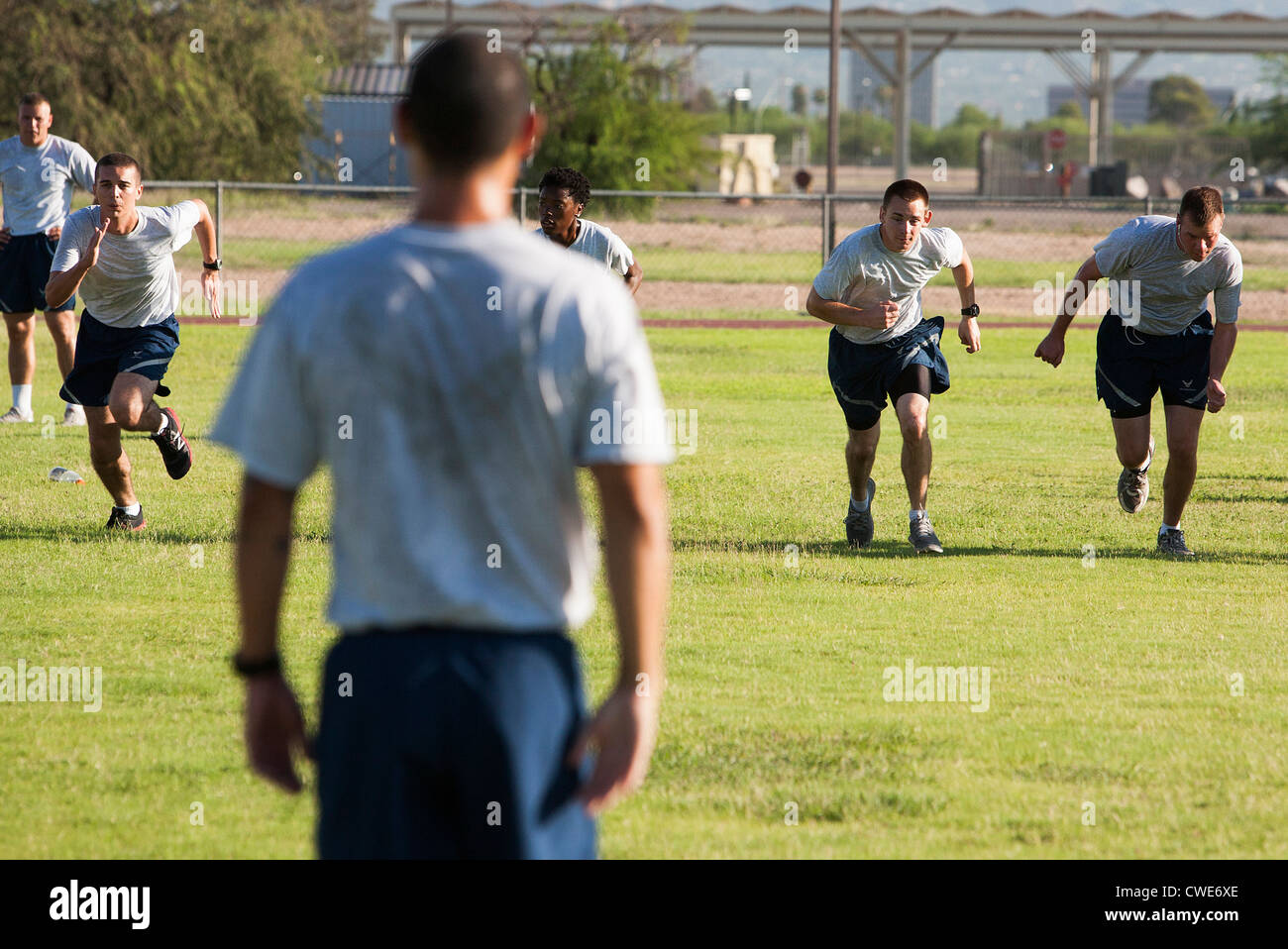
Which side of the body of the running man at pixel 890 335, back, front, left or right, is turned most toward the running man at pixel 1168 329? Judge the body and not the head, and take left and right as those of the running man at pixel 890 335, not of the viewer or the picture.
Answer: left

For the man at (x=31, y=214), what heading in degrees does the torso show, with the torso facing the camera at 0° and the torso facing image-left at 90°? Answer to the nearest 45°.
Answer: approximately 0°

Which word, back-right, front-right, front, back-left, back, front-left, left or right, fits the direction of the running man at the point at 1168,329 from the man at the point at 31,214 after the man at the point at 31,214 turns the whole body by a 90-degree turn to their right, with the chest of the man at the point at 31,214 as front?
back-left

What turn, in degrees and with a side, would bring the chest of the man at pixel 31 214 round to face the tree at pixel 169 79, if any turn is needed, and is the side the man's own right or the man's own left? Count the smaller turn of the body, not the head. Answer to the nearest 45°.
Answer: approximately 180°

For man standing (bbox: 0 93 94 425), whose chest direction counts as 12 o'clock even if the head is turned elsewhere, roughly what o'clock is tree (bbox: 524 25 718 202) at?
The tree is roughly at 7 o'clock from the man standing.

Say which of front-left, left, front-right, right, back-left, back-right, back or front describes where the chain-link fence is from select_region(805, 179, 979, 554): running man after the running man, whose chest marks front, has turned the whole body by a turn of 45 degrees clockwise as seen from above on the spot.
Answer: back-right

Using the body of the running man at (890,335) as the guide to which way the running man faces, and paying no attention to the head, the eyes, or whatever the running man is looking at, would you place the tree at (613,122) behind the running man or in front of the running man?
behind

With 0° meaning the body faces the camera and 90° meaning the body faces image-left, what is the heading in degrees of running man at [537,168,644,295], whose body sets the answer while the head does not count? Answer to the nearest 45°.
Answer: approximately 45°

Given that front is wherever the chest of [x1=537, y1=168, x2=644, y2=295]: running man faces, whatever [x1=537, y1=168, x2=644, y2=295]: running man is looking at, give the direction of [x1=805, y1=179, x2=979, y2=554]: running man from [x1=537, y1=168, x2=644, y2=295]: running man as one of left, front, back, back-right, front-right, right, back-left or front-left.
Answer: back-left

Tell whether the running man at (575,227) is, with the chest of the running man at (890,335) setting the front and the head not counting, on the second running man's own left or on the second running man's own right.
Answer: on the second running man's own right

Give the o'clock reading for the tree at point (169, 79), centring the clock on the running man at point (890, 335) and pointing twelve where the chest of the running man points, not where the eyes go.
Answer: The tree is roughly at 5 o'clock from the running man.

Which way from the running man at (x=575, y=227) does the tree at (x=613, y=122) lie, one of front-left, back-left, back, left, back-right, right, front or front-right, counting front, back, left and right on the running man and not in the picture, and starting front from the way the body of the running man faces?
back-right

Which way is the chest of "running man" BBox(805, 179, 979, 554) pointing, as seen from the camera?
toward the camera

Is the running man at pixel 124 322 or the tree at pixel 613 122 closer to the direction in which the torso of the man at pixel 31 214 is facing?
the running man

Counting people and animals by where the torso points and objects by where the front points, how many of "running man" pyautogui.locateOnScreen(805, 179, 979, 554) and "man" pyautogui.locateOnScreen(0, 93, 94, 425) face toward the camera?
2

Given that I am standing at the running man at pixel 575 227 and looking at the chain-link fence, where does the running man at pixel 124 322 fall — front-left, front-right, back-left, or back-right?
back-left
